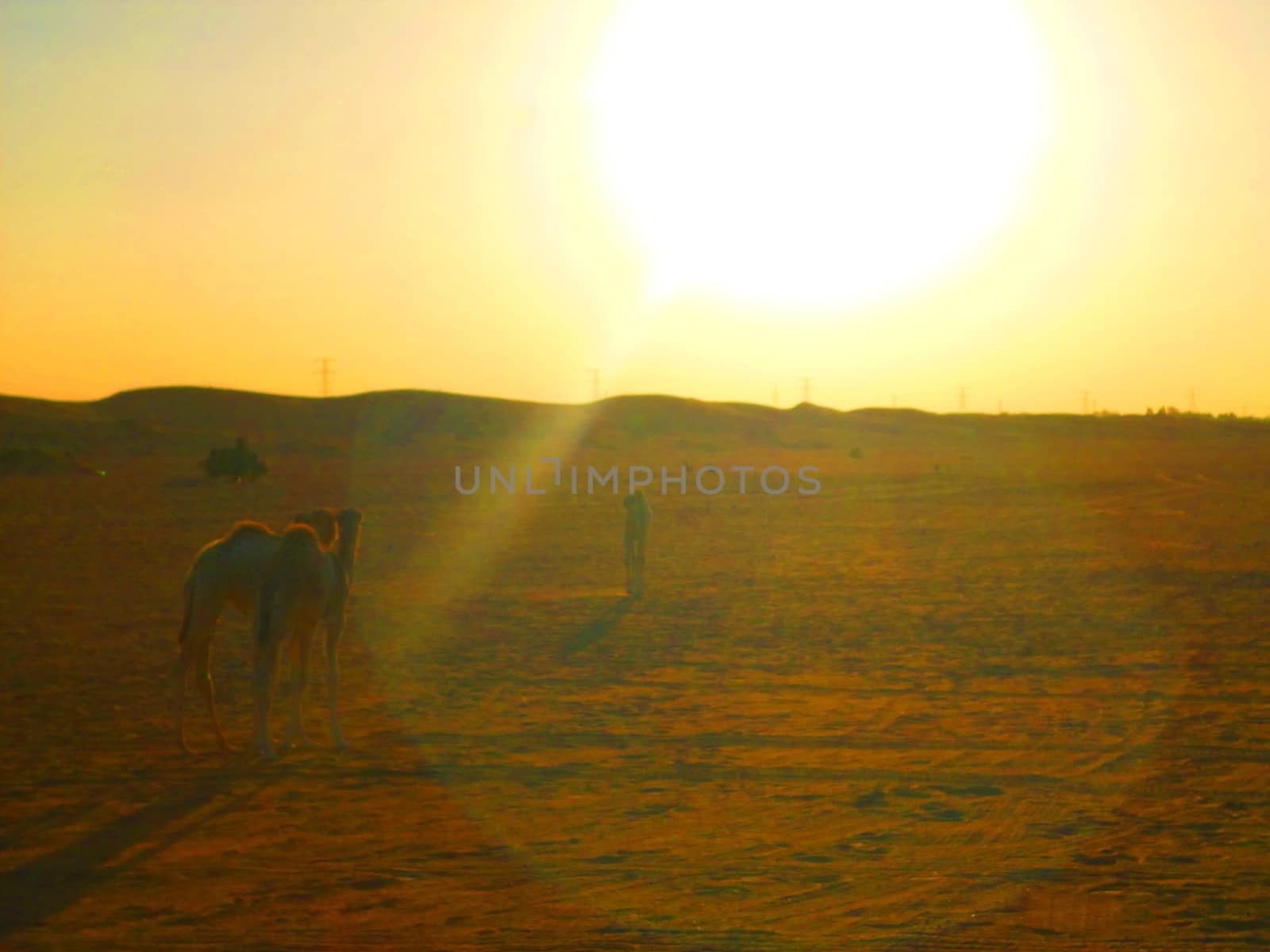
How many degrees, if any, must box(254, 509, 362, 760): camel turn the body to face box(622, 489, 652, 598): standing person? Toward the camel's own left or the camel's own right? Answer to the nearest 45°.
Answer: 0° — it already faces them

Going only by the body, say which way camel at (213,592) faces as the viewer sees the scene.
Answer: to the viewer's right

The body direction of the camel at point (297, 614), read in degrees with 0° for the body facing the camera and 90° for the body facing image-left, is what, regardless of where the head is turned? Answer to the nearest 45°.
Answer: approximately 225°

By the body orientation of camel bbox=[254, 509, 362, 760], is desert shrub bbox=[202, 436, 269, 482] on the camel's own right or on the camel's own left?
on the camel's own left

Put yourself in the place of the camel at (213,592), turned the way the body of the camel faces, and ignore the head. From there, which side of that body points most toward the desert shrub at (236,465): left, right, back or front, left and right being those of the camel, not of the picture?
left
